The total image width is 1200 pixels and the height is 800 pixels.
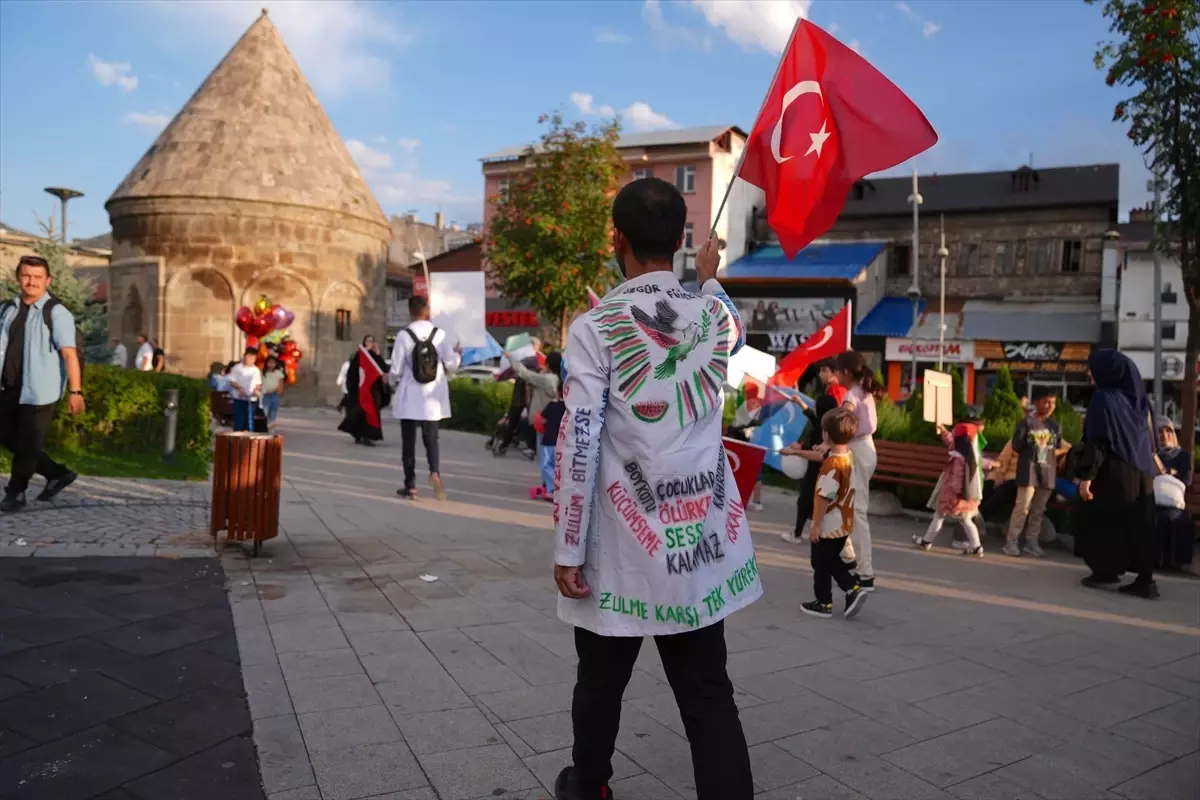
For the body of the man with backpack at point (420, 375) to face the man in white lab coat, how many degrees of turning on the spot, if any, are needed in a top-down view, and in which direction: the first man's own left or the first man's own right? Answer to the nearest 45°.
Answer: approximately 180°

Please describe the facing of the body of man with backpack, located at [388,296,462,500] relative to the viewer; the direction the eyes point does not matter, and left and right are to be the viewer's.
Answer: facing away from the viewer

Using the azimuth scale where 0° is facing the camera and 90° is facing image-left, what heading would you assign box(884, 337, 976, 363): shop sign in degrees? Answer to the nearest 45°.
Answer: approximately 0°

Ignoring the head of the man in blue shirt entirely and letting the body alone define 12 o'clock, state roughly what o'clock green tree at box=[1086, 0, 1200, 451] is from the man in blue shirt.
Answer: The green tree is roughly at 8 o'clock from the man in blue shirt.

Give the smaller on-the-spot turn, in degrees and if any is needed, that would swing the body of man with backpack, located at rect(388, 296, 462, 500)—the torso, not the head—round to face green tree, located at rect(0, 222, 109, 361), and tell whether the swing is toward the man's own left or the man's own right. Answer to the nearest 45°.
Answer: approximately 45° to the man's own left

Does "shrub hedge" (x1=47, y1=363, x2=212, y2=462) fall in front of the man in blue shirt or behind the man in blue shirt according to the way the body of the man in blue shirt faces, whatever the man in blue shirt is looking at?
behind

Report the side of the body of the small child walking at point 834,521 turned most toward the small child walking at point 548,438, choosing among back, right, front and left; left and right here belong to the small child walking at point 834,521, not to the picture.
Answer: front

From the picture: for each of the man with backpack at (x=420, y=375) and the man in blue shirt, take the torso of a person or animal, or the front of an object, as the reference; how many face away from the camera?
1

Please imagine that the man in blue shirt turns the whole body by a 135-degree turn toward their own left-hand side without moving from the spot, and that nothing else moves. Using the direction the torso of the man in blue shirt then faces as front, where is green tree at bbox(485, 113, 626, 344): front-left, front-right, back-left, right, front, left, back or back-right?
front-left

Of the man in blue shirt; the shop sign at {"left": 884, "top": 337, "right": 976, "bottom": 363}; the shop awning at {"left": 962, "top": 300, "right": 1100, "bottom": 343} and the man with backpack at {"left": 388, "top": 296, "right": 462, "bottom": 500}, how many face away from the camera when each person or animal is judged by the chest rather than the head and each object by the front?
1

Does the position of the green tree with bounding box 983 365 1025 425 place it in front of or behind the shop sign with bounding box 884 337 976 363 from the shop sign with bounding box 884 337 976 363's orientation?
in front
